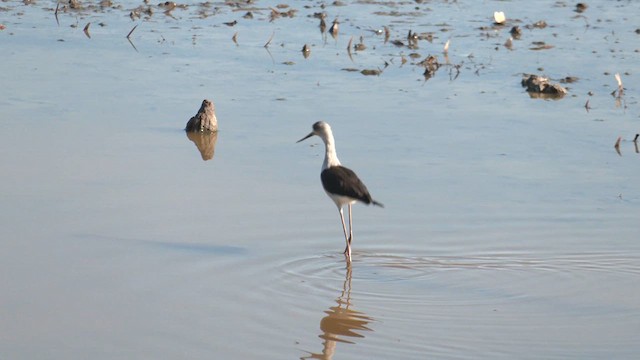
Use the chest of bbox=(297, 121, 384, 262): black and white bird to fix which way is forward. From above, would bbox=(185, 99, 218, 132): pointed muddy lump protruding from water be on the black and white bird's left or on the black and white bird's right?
on the black and white bird's right

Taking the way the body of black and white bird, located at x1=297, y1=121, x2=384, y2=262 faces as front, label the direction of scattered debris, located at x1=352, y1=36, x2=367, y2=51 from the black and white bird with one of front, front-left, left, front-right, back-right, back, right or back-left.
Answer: right

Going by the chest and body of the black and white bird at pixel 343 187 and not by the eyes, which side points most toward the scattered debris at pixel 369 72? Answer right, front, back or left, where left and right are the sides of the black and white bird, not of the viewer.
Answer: right

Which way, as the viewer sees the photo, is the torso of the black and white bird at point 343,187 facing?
to the viewer's left

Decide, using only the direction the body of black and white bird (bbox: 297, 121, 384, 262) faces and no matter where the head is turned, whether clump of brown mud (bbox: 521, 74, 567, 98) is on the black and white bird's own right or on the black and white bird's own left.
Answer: on the black and white bird's own right

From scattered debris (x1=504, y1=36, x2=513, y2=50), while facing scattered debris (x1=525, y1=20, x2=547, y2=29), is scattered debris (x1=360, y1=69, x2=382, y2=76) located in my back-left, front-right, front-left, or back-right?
back-left

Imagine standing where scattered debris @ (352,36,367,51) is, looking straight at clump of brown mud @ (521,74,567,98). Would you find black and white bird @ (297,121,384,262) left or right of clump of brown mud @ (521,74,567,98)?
right

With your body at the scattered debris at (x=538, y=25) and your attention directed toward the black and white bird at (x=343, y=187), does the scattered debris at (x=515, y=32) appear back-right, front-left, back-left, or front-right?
front-right

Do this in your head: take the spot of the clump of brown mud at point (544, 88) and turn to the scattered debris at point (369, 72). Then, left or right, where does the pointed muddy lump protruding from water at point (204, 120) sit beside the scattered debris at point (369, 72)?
left

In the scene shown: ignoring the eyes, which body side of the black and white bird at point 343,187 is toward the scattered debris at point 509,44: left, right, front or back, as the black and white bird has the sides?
right

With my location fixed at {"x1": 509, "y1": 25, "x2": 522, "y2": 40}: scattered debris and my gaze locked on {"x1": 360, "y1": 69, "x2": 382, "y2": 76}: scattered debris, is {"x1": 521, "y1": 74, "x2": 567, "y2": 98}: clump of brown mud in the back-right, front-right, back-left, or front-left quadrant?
front-left

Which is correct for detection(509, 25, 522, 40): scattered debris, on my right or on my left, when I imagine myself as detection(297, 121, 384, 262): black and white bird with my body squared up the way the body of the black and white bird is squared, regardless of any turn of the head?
on my right
